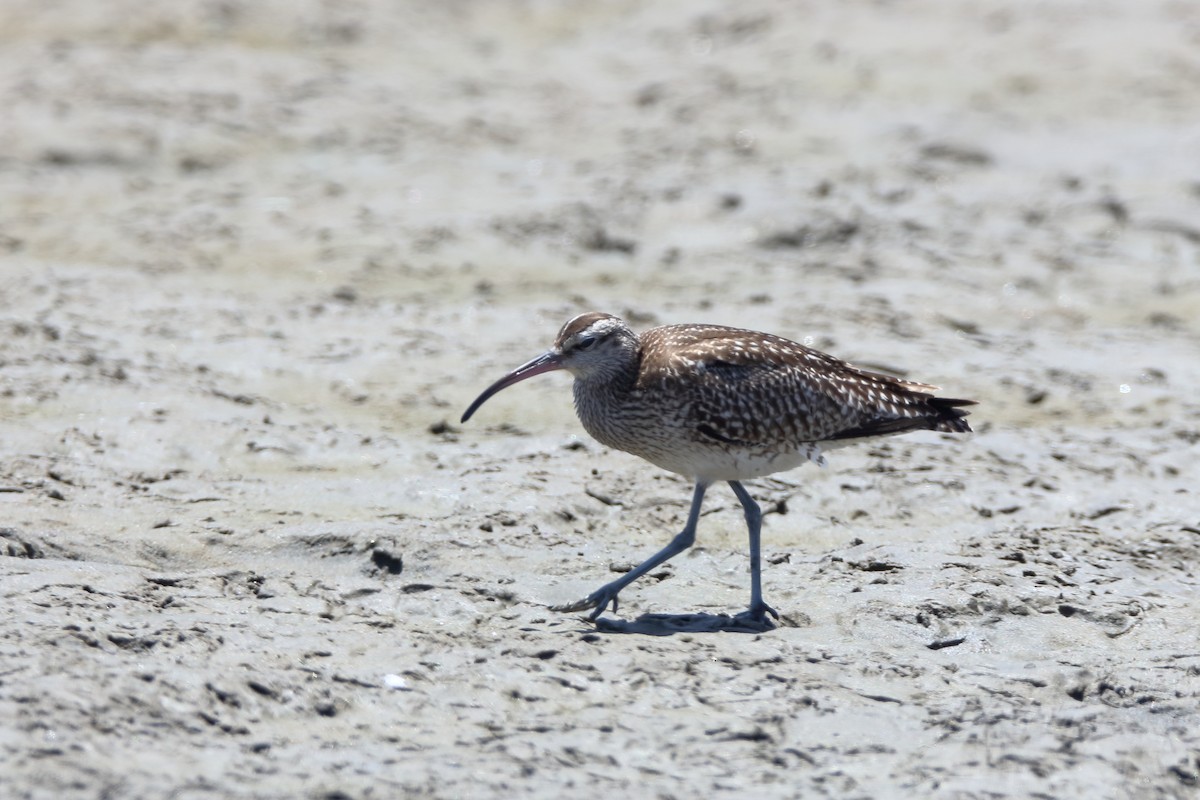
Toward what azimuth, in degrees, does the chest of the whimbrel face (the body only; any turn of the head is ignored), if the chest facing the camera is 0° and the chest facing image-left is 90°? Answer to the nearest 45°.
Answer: approximately 90°
